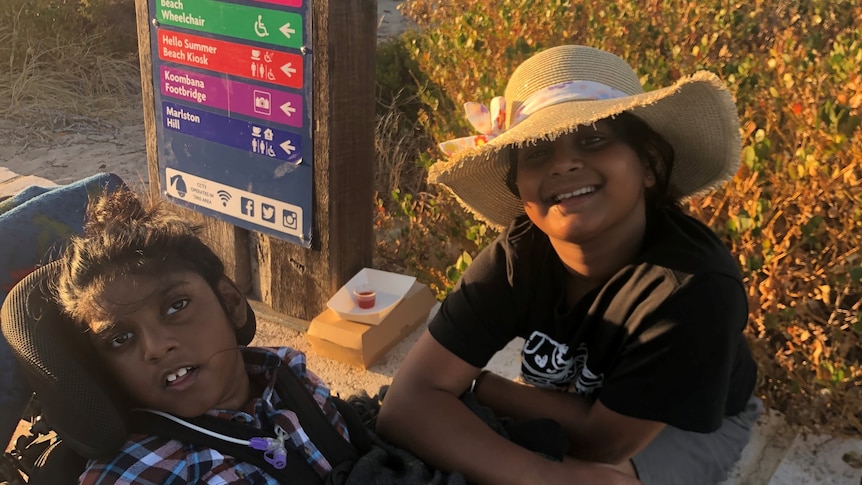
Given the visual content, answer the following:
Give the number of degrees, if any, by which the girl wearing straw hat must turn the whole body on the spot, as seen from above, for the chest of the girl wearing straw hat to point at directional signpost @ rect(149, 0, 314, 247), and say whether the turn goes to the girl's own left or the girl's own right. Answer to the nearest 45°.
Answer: approximately 90° to the girl's own right

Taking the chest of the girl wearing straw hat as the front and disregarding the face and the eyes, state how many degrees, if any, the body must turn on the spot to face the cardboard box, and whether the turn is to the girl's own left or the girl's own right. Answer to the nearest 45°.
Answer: approximately 90° to the girl's own right

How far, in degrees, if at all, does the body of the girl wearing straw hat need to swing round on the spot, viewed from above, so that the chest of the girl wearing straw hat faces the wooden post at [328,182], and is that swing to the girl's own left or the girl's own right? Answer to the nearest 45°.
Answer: approximately 90° to the girl's own right

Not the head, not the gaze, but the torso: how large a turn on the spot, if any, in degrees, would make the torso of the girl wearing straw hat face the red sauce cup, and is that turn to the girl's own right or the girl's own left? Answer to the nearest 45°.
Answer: approximately 90° to the girl's own right

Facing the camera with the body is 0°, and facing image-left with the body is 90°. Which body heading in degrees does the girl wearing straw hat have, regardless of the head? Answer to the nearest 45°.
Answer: approximately 45°

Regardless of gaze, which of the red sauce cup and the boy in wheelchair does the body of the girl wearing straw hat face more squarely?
the boy in wheelchair

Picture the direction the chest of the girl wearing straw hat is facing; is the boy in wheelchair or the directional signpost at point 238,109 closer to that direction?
the boy in wheelchair
